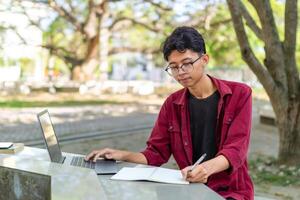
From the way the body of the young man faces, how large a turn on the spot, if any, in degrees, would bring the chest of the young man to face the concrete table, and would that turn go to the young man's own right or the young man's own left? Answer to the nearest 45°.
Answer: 0° — they already face it

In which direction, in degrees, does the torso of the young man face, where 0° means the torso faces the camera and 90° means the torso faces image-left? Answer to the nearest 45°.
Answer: approximately 45°

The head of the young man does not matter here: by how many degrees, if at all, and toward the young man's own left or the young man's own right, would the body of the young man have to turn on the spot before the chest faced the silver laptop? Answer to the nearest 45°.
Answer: approximately 45° to the young man's own right

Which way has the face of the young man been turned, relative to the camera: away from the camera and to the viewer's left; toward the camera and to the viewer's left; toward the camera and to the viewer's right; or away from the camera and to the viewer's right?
toward the camera and to the viewer's left
